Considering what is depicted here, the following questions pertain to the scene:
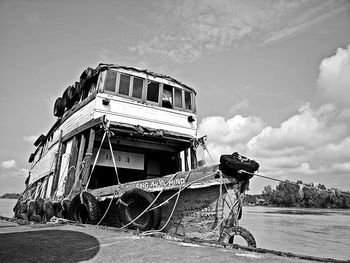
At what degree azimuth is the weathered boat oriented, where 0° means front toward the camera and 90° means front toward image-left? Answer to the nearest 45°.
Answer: approximately 315°
